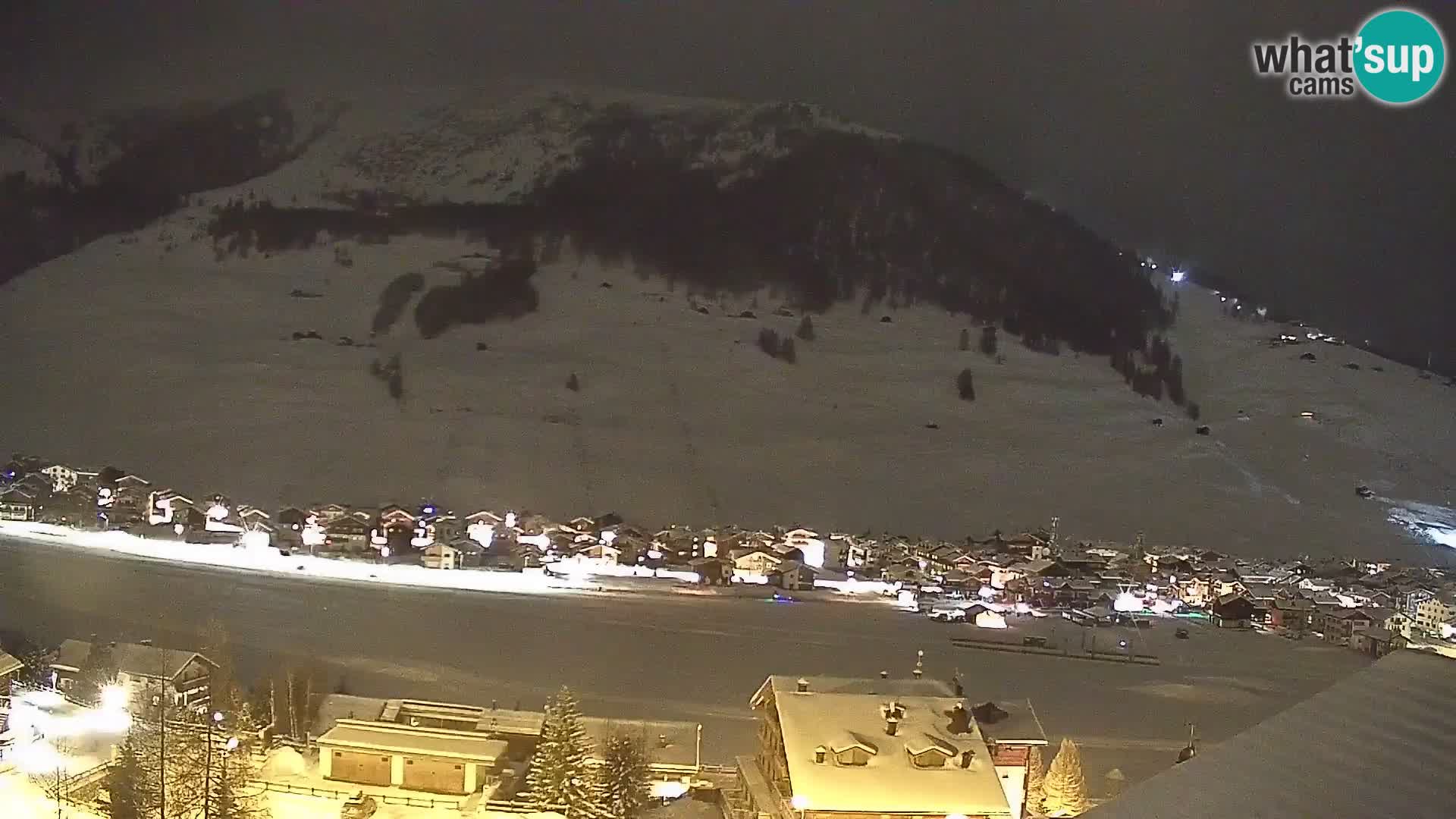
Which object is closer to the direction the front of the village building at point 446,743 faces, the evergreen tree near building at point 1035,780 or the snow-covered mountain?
the evergreen tree near building

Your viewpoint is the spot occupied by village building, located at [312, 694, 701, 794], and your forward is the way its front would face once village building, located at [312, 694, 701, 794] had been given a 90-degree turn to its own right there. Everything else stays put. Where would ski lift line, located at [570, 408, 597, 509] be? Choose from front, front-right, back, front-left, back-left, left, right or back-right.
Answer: right

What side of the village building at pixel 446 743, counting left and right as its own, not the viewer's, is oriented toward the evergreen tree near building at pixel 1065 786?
left

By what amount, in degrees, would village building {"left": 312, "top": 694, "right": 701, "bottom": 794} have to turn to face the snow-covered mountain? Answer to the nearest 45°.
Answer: approximately 180°

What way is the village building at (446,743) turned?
toward the camera

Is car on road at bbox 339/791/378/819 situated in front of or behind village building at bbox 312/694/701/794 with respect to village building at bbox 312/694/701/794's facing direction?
in front

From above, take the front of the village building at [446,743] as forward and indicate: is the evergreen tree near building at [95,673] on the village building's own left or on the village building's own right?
on the village building's own right

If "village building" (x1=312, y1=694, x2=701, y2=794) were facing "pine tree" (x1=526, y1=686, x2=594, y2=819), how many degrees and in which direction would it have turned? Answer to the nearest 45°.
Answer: approximately 45° to its left

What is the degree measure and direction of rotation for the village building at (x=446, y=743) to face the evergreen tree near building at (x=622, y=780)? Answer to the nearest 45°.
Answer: approximately 45° to its left
